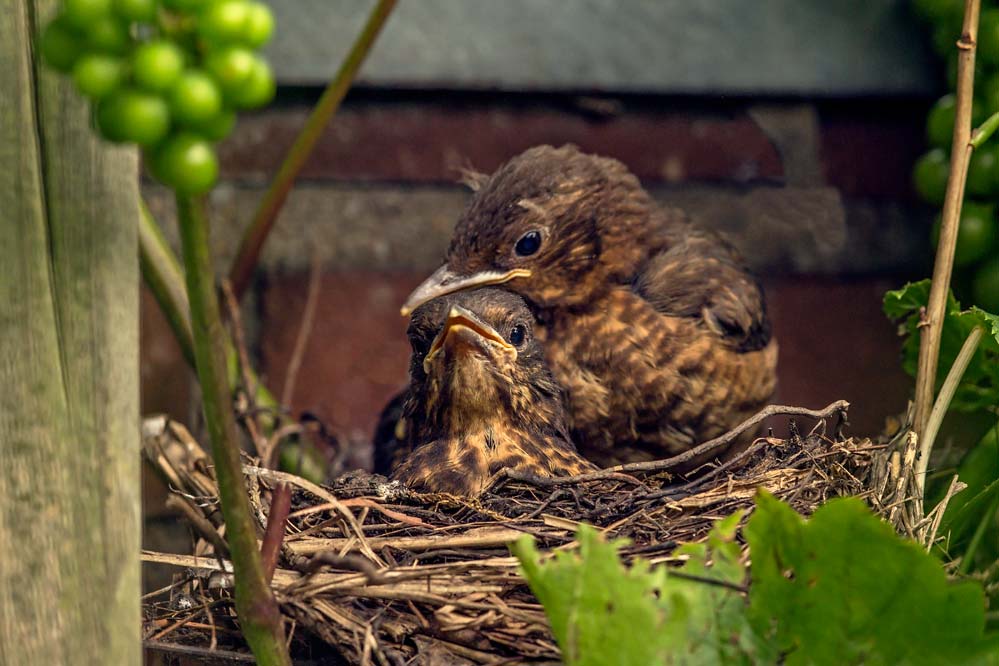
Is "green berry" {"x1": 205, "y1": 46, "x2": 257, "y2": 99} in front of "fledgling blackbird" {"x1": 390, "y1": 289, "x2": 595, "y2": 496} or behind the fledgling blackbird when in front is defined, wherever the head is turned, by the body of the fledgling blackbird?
in front

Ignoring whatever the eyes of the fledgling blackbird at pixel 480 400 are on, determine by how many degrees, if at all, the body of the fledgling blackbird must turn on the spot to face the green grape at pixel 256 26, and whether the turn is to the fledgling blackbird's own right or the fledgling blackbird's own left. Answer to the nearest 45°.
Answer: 0° — it already faces it

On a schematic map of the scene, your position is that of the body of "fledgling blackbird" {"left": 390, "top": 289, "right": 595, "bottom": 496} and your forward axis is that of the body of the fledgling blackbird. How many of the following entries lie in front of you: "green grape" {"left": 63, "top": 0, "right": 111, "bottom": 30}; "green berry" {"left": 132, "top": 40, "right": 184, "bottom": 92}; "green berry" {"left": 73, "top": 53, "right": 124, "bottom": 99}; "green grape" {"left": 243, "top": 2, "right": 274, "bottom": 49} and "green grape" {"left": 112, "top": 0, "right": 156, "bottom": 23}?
5

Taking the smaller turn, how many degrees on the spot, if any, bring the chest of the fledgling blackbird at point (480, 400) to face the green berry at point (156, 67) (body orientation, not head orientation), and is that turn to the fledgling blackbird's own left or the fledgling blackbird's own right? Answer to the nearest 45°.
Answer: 0° — it already faces it

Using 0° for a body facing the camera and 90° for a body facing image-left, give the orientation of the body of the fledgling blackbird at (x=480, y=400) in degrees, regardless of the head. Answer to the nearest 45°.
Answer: approximately 0°

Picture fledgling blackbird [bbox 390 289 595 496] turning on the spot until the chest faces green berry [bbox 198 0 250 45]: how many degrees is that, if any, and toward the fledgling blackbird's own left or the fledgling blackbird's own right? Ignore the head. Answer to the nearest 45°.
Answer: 0° — it already faces it

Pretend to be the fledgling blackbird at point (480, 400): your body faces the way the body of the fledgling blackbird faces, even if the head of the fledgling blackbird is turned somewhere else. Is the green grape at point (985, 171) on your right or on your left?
on your left

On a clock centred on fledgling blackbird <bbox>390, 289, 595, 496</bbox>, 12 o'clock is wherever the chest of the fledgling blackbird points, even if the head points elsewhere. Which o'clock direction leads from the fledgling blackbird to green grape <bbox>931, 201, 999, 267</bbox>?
The green grape is roughly at 9 o'clock from the fledgling blackbird.
